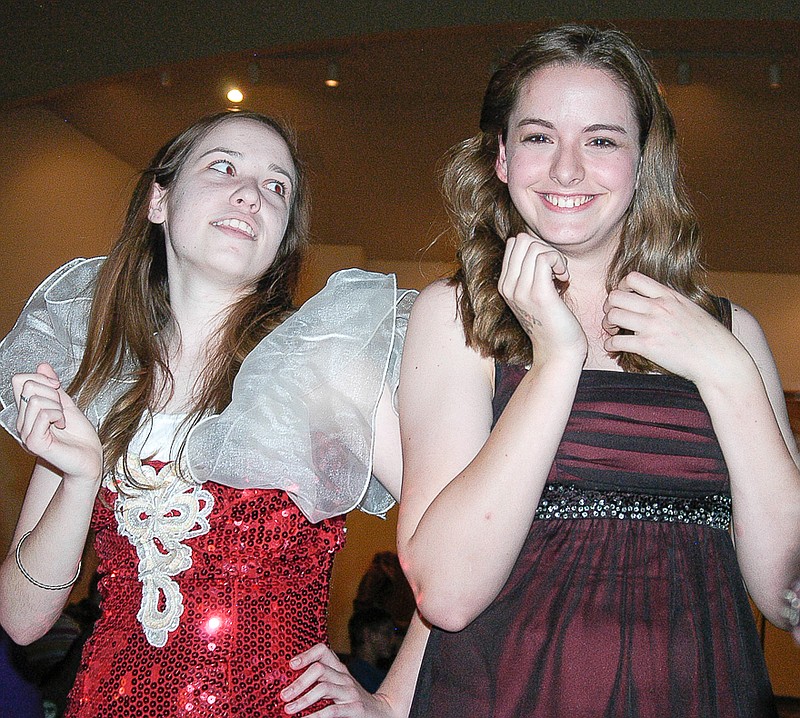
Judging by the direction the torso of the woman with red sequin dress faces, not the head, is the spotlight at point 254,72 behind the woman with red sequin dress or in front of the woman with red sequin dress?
behind

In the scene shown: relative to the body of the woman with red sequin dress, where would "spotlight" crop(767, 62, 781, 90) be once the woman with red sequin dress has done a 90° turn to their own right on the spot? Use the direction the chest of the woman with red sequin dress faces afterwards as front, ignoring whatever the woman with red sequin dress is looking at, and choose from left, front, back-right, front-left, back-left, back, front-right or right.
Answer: right

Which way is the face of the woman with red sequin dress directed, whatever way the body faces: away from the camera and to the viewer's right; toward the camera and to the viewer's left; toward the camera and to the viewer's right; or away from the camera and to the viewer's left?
toward the camera and to the viewer's right

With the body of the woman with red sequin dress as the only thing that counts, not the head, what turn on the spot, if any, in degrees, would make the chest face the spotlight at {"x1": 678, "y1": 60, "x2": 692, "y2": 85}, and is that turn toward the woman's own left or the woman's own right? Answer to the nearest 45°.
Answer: approximately 180°

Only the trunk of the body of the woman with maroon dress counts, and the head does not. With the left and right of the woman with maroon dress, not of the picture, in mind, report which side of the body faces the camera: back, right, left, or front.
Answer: front

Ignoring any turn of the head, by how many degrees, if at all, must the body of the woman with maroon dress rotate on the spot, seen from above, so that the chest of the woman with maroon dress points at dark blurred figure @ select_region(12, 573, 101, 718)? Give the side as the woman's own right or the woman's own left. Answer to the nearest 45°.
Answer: approximately 135° to the woman's own right

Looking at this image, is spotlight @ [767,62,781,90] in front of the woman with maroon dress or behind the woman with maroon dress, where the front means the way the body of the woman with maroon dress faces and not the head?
behind

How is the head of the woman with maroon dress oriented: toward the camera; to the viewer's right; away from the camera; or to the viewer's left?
toward the camera

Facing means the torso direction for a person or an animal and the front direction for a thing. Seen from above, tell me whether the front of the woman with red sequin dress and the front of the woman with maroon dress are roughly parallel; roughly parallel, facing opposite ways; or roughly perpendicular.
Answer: roughly parallel

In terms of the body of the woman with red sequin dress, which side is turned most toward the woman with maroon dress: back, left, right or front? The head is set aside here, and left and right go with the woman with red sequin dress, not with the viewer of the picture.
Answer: left

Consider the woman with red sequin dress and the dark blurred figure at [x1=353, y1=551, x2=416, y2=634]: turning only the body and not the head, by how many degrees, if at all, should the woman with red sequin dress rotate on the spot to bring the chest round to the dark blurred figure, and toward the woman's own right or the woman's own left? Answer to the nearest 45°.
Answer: approximately 135° to the woman's own right

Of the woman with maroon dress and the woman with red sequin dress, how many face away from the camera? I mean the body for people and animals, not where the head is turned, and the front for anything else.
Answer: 0

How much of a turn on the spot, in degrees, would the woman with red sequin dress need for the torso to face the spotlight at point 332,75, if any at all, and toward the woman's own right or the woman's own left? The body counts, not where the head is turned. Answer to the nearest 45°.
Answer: approximately 135° to the woman's own right
